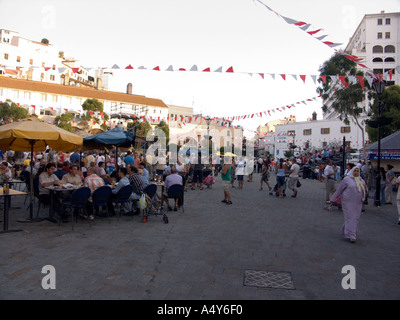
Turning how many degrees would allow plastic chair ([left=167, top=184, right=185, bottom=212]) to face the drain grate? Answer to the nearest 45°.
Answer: approximately 180°

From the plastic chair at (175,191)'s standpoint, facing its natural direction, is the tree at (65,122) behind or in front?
in front

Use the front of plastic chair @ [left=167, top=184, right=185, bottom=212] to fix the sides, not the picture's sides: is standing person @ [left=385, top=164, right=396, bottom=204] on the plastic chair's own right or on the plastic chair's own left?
on the plastic chair's own right

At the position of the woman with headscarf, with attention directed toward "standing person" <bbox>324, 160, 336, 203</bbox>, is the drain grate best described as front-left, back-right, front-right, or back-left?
back-left
